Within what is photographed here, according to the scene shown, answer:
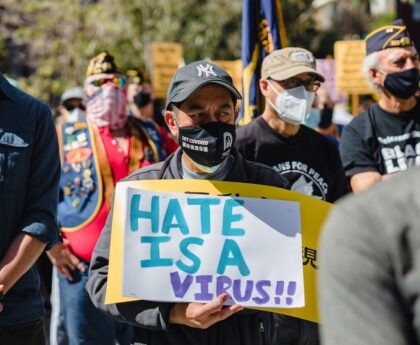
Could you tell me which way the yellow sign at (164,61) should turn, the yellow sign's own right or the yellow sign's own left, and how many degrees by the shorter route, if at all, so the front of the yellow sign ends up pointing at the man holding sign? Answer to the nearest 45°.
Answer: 0° — it already faces them

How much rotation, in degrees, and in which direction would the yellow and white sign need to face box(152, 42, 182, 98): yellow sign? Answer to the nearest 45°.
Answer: approximately 180°
